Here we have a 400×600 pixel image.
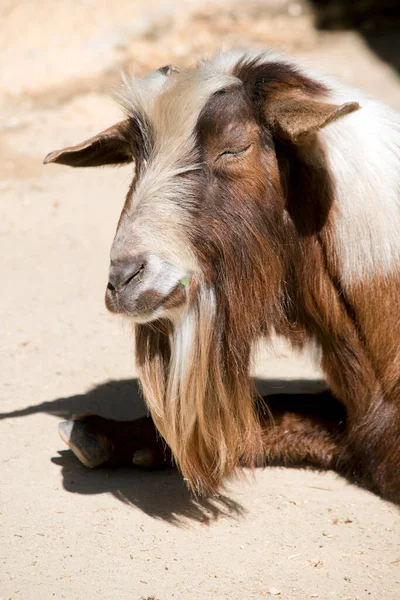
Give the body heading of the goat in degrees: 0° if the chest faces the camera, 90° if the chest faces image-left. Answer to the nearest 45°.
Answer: approximately 45°
